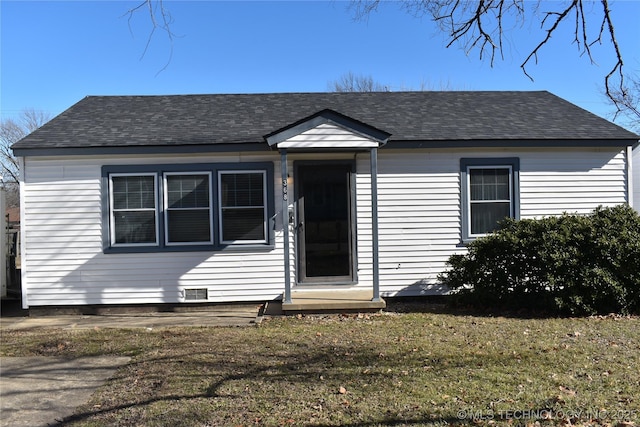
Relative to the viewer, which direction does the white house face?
toward the camera

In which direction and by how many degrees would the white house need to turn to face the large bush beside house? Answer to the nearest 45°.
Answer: approximately 90° to its left
